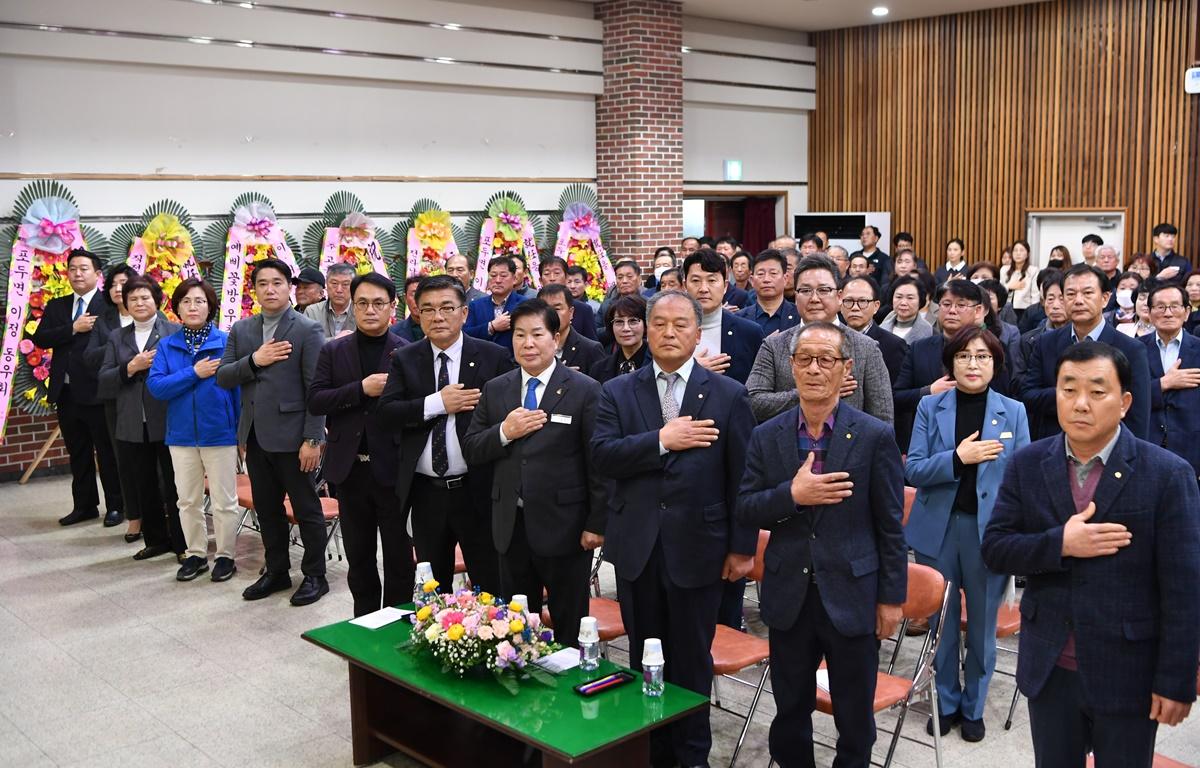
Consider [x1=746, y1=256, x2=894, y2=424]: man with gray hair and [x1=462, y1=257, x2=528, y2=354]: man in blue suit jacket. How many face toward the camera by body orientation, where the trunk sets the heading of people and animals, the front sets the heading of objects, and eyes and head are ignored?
2

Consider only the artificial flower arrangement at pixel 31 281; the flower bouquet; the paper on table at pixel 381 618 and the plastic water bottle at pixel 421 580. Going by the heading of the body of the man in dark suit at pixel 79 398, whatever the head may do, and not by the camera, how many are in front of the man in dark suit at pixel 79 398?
3

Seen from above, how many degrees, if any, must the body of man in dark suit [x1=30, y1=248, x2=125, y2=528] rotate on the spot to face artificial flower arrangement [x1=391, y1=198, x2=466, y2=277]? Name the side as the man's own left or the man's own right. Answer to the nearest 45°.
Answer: approximately 135° to the man's own left

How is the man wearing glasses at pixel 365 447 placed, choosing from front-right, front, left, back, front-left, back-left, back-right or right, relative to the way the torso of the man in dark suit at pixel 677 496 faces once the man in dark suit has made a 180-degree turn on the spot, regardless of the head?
front-left

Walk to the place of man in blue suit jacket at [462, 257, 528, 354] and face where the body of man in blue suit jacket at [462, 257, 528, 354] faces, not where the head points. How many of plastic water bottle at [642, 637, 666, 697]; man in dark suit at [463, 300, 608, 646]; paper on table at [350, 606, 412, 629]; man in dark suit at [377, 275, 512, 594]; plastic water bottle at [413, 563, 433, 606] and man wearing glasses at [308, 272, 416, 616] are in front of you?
6

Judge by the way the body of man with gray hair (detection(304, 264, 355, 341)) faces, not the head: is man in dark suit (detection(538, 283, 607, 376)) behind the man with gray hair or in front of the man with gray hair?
in front

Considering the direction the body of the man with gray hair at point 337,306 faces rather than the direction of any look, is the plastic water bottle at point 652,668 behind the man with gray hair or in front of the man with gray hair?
in front

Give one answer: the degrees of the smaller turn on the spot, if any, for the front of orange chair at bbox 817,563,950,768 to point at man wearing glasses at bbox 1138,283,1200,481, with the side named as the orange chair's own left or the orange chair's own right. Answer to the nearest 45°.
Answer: approximately 180°

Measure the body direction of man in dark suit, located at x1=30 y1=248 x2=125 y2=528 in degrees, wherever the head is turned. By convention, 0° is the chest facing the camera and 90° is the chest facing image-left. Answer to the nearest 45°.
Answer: approximately 0°

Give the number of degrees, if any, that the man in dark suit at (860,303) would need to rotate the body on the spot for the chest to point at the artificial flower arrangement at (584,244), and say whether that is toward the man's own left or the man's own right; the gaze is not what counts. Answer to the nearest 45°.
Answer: approximately 90° to the man's own right

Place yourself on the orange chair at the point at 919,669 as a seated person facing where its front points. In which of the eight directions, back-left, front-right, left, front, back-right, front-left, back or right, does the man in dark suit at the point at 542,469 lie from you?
front-right

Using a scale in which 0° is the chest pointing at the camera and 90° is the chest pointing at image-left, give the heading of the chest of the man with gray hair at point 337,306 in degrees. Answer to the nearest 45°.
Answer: approximately 0°

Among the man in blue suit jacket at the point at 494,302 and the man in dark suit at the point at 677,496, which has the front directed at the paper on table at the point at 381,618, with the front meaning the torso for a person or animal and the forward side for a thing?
the man in blue suit jacket at the point at 494,302
